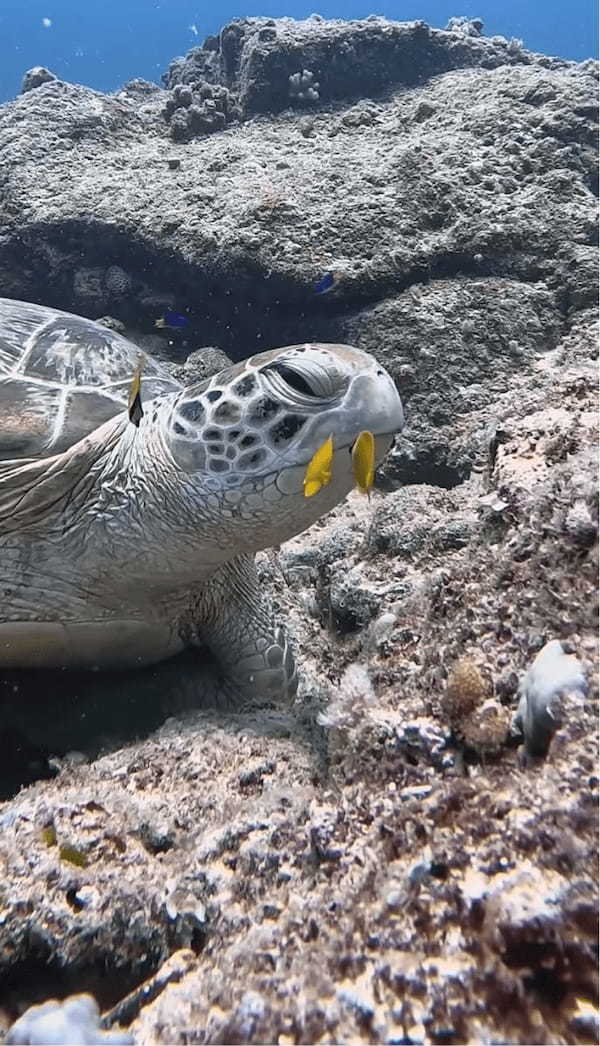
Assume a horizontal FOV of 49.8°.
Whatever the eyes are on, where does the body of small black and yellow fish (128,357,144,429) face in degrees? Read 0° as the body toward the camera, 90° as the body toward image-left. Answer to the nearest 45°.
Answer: approximately 180°

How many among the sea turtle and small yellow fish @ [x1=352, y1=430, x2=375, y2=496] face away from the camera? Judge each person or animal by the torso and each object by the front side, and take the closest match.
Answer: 1

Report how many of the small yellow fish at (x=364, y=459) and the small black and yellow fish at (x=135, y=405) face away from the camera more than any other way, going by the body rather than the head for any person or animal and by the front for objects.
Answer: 2

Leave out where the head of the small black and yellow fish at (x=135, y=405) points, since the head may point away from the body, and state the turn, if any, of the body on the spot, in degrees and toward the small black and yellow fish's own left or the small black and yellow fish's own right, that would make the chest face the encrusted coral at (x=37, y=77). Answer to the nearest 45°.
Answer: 0° — it already faces it

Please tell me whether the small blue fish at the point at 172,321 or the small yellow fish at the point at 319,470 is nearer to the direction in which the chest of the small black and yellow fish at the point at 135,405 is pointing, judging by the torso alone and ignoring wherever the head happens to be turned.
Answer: the small blue fish

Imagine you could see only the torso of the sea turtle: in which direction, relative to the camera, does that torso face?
to the viewer's right

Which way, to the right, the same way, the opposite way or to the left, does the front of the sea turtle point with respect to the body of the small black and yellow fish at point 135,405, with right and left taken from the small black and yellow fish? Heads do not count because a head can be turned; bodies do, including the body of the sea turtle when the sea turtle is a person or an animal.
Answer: to the right

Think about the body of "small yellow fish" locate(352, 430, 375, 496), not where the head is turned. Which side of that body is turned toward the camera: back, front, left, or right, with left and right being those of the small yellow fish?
back

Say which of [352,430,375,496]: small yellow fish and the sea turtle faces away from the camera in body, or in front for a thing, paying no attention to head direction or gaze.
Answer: the small yellow fish
